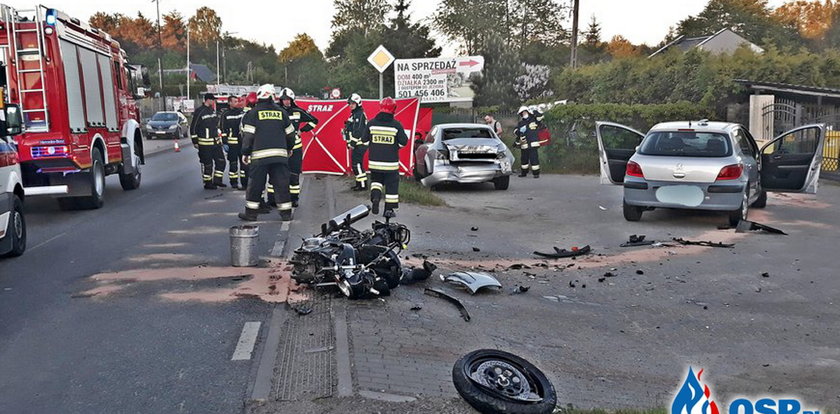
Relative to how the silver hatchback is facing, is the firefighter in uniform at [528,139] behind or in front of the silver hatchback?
in front

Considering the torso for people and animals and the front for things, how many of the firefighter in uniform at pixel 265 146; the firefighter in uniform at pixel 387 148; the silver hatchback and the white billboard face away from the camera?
3

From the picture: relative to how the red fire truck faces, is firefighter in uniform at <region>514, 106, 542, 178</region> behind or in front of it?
in front

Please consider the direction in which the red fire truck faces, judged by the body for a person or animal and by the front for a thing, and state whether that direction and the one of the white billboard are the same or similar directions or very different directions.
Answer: very different directions

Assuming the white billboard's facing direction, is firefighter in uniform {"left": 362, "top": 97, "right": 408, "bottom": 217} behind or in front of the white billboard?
in front

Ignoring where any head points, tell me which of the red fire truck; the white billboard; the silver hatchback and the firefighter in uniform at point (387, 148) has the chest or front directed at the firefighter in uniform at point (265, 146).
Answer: the white billboard

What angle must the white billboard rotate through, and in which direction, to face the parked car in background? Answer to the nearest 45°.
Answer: approximately 135° to its right

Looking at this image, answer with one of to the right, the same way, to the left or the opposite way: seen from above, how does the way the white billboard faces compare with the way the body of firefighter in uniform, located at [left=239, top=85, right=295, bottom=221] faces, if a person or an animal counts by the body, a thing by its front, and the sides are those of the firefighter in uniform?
the opposite way

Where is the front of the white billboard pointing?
toward the camera

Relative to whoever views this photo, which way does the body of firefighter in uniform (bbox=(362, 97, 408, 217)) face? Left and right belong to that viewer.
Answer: facing away from the viewer

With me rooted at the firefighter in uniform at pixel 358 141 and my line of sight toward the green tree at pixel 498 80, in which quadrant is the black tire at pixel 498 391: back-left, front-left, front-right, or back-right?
back-right

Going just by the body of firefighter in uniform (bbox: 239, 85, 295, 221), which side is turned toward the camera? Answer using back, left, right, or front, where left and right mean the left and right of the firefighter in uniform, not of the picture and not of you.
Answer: back

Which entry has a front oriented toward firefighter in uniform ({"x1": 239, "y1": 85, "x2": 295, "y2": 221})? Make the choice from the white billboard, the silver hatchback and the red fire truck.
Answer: the white billboard

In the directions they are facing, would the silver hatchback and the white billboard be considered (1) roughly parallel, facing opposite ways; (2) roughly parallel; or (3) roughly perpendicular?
roughly parallel, facing opposite ways
